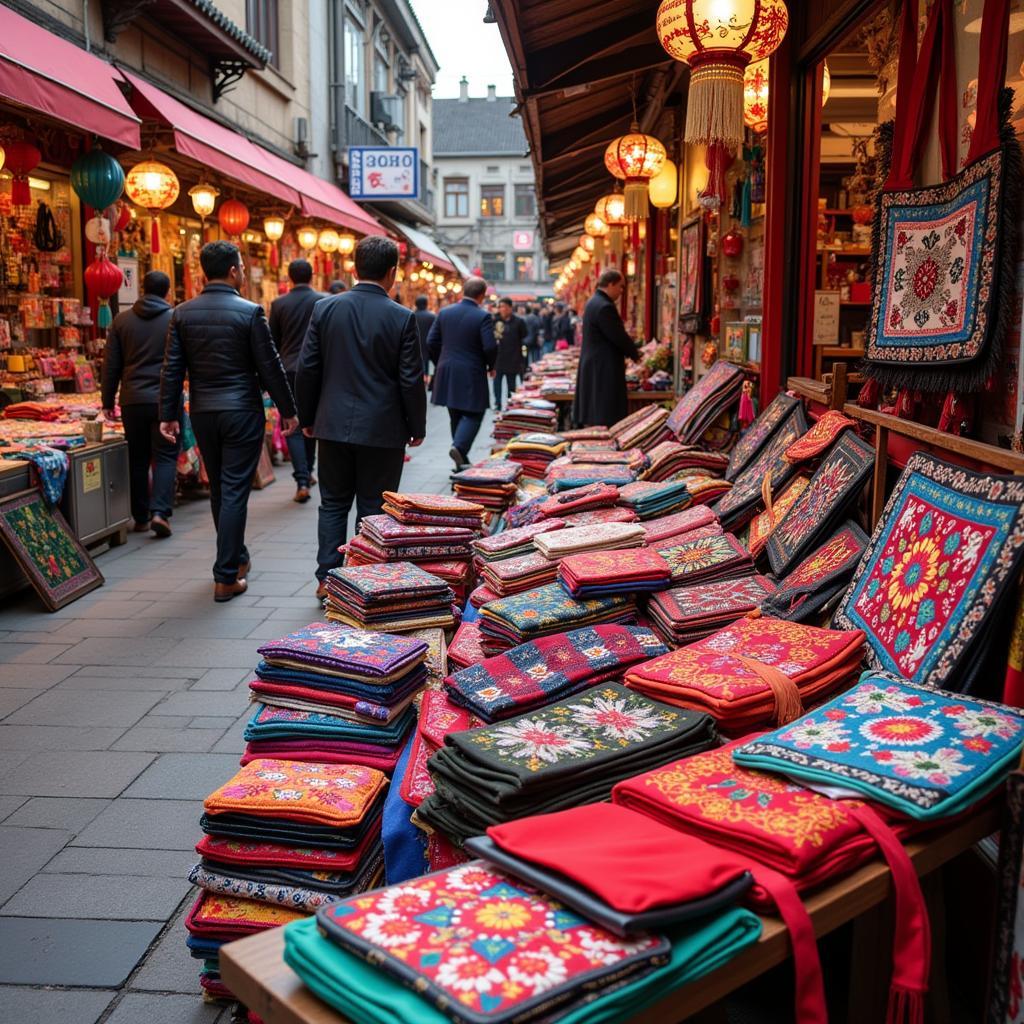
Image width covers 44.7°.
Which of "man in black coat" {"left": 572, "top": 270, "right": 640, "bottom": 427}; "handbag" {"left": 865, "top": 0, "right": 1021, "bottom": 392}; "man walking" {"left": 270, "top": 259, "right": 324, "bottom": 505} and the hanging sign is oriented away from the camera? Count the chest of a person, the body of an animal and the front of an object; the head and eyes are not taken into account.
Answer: the man walking

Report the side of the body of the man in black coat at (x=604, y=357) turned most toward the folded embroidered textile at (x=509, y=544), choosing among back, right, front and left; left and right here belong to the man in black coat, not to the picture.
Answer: right

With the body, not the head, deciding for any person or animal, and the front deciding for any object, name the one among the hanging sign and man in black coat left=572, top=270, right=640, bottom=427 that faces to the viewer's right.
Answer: the man in black coat

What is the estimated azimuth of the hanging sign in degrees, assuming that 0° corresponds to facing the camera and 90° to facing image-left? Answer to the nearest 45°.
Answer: approximately 0°

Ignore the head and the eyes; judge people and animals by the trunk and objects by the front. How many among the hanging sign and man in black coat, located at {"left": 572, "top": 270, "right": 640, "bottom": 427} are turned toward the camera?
1

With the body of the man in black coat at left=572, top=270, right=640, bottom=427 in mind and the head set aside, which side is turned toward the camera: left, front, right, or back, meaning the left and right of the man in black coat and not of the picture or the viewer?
right

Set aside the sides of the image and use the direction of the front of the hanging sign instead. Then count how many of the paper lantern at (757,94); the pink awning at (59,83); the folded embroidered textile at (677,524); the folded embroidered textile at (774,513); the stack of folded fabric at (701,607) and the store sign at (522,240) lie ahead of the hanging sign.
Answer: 5

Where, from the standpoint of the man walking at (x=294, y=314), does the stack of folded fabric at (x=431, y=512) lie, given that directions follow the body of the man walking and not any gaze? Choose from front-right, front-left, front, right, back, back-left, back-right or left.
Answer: back

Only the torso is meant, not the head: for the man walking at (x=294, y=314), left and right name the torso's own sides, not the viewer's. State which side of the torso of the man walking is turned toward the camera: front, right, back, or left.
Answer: back

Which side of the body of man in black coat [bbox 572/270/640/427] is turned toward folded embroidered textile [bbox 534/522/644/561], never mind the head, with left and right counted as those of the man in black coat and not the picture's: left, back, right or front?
right

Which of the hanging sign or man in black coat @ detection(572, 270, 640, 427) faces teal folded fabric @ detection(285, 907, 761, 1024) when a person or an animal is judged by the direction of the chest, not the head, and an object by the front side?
the hanging sign

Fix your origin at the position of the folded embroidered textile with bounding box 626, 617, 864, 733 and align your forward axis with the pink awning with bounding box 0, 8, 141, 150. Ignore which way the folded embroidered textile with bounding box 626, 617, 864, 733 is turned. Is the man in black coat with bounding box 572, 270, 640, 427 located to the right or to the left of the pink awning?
right
